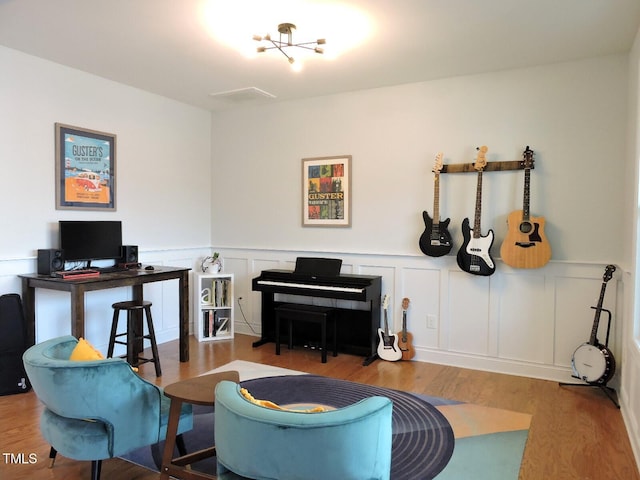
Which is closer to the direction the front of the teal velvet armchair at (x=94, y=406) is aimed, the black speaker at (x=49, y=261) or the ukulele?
the ukulele

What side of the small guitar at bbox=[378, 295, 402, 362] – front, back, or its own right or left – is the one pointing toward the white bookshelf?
right

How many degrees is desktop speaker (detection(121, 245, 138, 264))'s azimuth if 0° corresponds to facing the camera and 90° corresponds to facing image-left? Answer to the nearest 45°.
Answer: approximately 315°

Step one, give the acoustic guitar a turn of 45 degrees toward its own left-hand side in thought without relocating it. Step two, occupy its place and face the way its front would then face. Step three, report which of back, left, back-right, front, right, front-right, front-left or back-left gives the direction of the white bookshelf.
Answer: back-right

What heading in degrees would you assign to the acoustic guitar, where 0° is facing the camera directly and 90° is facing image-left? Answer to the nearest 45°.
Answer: approximately 0°

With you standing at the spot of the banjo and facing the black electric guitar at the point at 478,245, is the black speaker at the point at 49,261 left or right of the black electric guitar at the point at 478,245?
left

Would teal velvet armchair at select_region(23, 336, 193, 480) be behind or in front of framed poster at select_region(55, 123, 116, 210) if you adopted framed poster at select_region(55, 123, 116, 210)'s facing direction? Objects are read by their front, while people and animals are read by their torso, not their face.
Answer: in front

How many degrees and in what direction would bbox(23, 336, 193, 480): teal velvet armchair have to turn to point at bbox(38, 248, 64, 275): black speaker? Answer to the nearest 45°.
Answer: approximately 45° to its left

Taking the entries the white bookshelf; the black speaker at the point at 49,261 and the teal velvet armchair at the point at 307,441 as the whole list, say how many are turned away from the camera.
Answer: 1

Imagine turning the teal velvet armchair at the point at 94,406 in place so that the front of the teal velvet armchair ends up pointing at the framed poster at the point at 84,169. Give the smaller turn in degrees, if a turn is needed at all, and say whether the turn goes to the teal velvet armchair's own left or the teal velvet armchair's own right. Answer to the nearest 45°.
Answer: approximately 45° to the teal velvet armchair's own left

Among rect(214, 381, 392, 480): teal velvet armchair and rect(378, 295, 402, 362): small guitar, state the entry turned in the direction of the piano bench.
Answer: the teal velvet armchair

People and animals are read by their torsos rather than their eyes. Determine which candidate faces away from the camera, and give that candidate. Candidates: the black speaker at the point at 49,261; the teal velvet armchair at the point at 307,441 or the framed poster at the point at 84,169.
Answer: the teal velvet armchair
